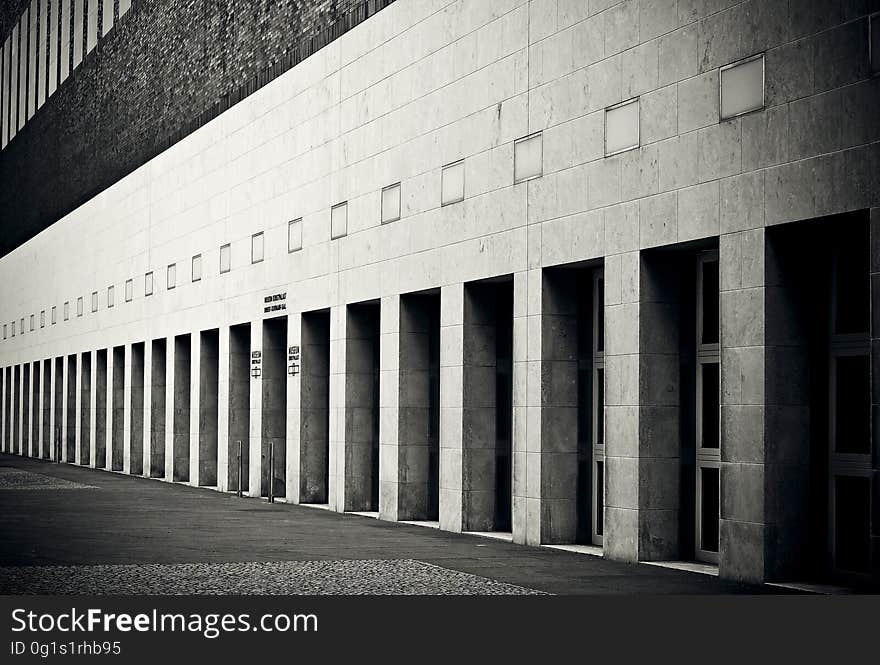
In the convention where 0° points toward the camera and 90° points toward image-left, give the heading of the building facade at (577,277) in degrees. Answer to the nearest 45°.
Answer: approximately 45°
